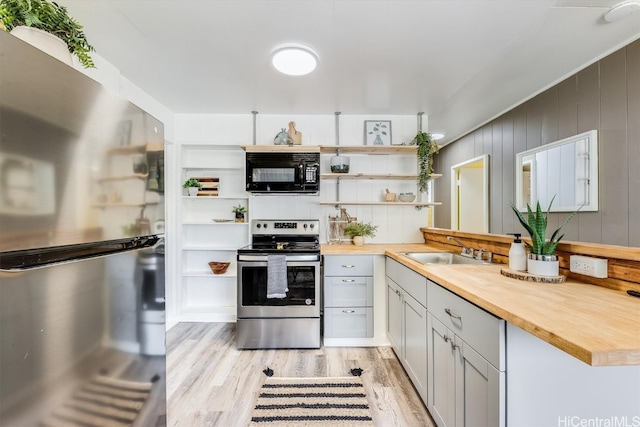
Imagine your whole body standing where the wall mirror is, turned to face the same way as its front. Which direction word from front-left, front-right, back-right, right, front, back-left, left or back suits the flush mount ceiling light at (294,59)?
front

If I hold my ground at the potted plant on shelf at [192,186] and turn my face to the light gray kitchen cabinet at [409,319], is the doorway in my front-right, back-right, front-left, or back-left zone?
front-left

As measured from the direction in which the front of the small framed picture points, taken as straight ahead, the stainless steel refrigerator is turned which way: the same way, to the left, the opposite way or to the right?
to the left

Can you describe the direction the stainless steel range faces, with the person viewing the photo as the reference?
facing the viewer

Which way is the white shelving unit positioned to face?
toward the camera

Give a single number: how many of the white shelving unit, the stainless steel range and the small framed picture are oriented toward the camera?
3

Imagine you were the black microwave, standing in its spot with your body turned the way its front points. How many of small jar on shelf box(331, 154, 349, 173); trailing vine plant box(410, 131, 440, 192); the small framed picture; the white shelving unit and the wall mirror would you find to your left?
4

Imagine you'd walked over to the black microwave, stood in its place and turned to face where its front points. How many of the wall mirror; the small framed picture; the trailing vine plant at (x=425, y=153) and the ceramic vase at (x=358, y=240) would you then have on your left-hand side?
4

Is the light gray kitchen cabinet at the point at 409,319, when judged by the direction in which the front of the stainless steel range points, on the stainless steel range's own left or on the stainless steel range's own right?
on the stainless steel range's own left

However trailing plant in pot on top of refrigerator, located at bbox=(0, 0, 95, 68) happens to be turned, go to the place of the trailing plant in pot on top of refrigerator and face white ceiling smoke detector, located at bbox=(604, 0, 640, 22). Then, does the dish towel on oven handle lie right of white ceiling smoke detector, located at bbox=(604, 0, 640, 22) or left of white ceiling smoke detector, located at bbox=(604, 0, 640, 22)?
left

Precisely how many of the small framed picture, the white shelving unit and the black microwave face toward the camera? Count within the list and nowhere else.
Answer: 3

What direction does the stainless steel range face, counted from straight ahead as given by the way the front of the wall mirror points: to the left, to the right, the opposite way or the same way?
to the left

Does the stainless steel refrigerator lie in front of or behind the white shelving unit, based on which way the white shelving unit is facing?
in front

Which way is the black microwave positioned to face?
toward the camera
